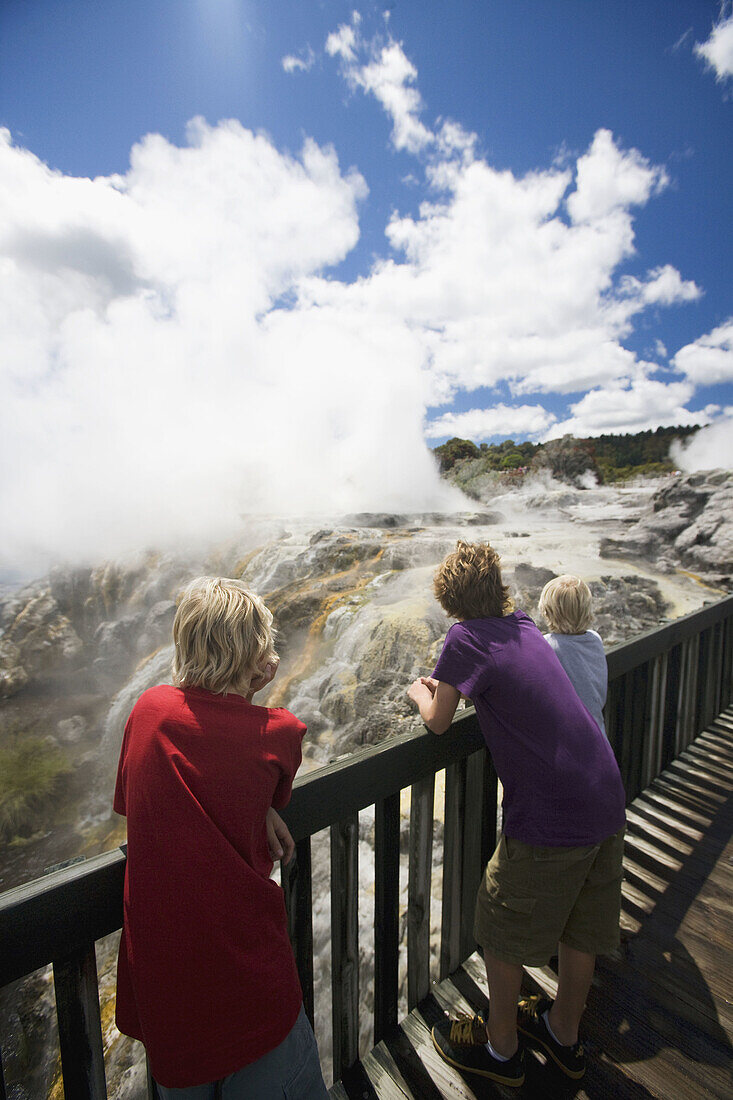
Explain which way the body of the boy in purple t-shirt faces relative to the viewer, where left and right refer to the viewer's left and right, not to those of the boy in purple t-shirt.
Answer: facing away from the viewer and to the left of the viewer

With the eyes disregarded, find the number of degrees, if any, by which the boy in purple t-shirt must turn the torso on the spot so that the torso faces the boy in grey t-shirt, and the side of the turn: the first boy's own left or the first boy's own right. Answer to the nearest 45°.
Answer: approximately 45° to the first boy's own right

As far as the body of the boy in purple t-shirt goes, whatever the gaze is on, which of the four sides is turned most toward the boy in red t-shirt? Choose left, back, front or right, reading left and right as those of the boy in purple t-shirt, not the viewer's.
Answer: left
